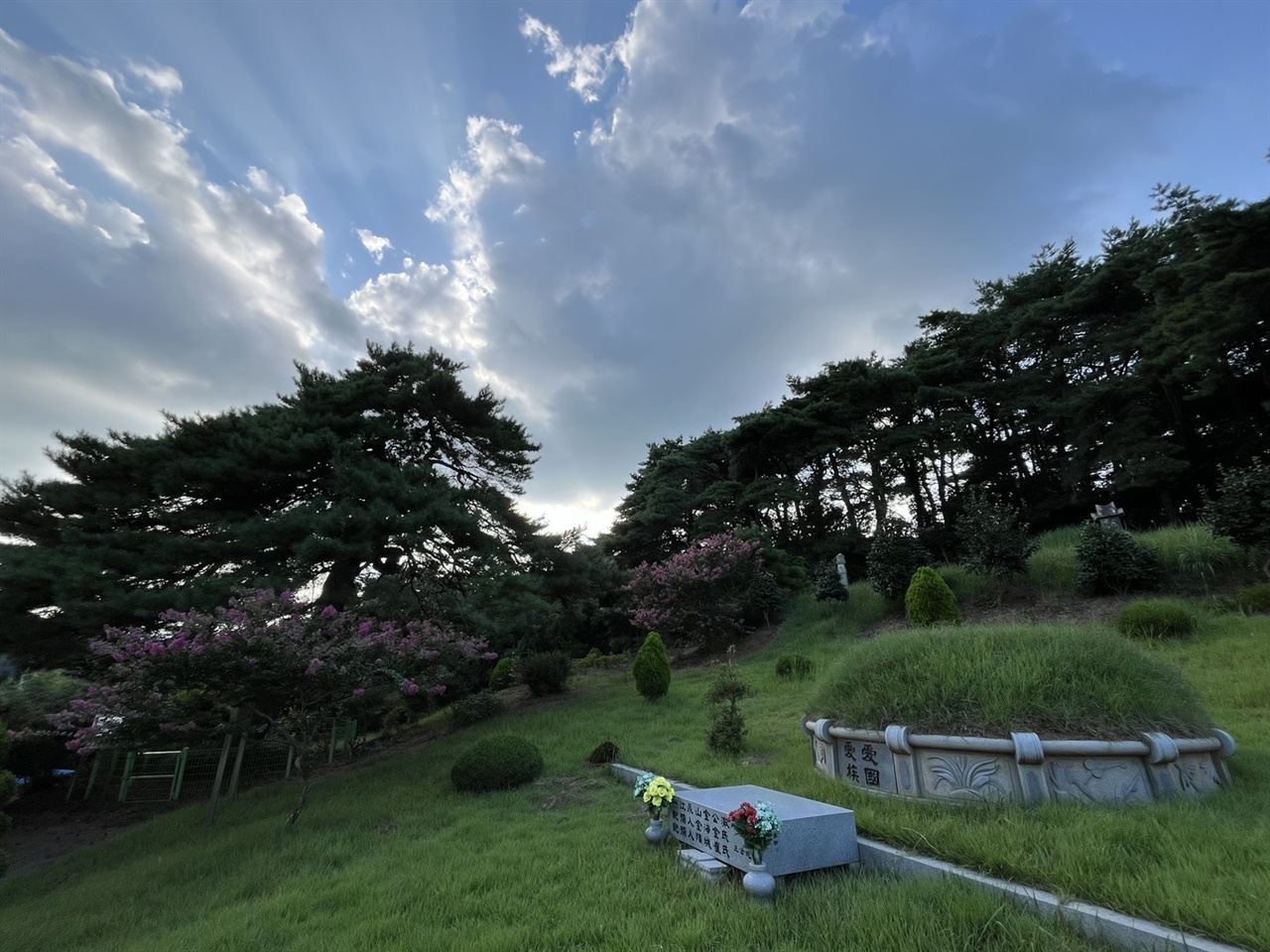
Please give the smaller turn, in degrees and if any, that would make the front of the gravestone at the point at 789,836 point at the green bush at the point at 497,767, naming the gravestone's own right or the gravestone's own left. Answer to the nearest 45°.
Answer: approximately 90° to the gravestone's own right

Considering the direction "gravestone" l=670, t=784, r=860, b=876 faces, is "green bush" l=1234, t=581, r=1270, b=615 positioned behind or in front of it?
behind

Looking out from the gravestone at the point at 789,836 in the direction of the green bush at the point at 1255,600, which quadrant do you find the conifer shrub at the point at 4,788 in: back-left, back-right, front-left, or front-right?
back-left

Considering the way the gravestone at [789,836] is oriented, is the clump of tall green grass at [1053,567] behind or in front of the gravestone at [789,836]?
behind

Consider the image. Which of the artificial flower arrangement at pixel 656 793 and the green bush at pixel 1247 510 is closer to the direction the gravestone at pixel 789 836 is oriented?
the artificial flower arrangement

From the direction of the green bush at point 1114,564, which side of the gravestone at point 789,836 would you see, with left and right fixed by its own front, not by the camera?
back

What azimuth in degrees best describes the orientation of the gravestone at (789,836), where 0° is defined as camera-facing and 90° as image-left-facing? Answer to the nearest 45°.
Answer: approximately 45°

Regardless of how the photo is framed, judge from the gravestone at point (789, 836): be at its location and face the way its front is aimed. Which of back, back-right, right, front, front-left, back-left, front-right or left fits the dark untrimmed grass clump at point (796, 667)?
back-right

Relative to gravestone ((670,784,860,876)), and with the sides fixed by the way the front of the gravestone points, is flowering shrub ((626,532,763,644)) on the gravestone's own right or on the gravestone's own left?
on the gravestone's own right

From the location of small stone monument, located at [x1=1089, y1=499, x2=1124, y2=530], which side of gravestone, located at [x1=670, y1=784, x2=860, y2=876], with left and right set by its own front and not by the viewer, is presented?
back

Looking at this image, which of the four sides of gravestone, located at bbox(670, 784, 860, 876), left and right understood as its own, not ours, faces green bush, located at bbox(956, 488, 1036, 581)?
back

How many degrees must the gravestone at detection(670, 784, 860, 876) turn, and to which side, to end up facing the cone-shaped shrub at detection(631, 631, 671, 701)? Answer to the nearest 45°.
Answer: approximately 135° to its right

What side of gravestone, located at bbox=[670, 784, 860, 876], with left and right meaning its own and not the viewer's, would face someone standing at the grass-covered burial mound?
back
